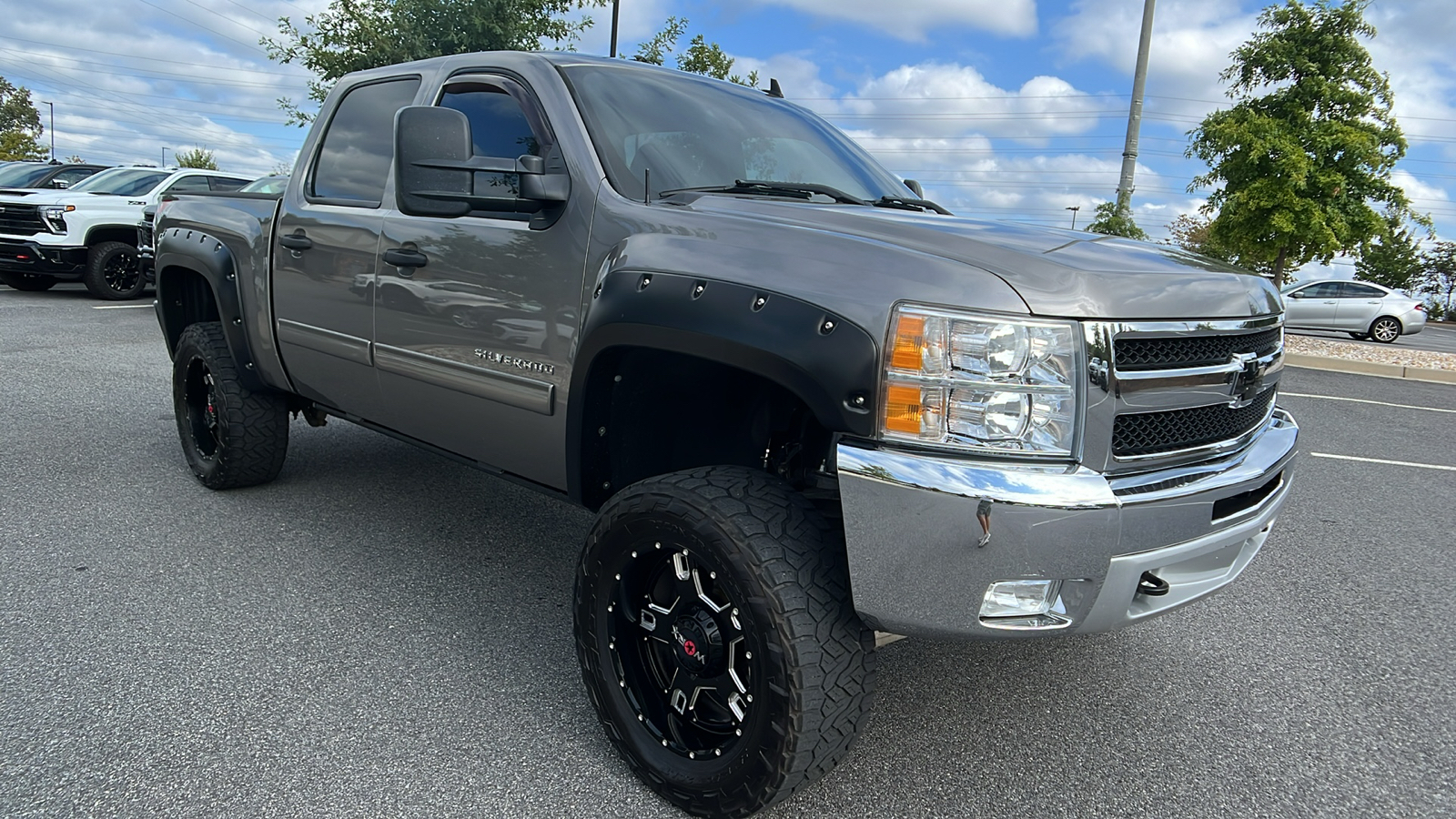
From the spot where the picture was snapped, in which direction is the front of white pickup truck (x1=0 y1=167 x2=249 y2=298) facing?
facing the viewer and to the left of the viewer

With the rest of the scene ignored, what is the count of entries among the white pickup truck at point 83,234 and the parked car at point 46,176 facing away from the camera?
0

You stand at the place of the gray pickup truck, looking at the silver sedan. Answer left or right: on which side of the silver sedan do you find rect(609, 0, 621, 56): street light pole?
left

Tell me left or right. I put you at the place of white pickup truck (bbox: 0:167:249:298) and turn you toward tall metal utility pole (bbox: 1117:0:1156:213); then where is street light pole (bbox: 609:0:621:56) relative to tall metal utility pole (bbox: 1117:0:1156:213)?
left

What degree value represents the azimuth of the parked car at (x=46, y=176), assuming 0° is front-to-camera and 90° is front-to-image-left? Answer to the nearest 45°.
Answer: approximately 45°

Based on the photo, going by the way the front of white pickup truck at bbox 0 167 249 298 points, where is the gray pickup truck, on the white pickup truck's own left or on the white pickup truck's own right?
on the white pickup truck's own left
